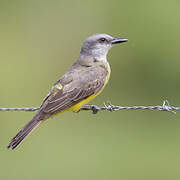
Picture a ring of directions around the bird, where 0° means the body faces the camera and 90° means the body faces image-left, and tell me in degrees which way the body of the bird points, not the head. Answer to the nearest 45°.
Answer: approximately 270°
